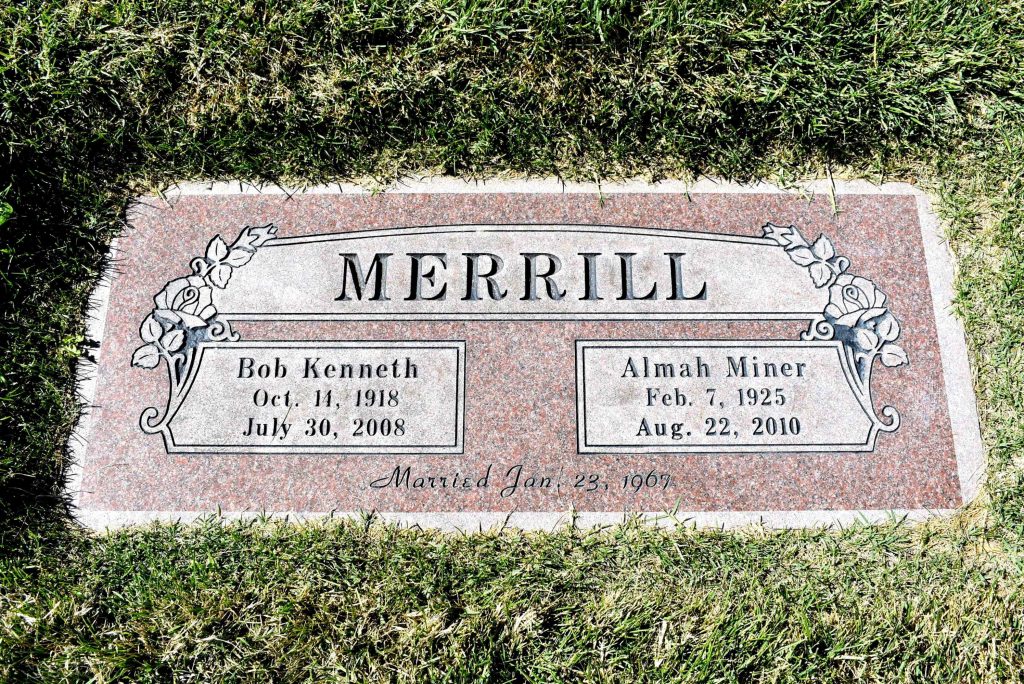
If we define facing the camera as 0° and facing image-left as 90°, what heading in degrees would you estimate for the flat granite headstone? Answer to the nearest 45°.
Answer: approximately 0°
